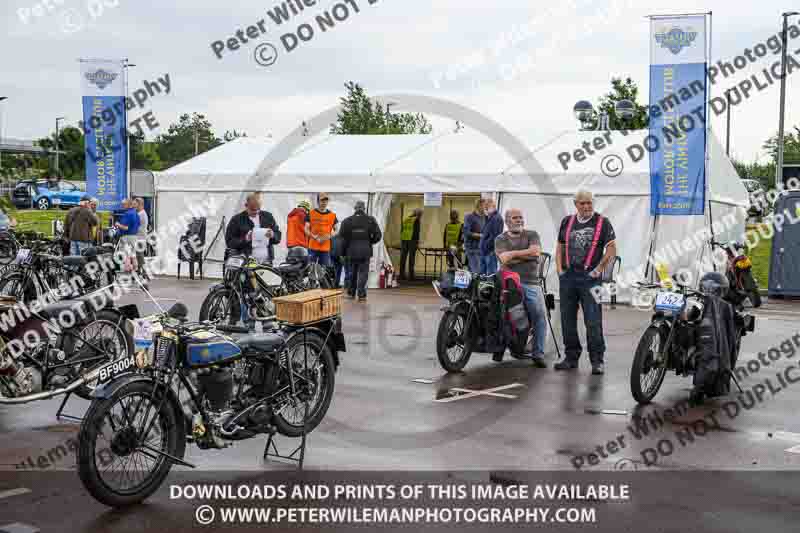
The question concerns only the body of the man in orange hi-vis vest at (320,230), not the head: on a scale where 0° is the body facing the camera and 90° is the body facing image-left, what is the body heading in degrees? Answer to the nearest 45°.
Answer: approximately 0°

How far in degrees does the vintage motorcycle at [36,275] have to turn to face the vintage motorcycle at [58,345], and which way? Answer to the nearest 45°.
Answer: approximately 45° to its left

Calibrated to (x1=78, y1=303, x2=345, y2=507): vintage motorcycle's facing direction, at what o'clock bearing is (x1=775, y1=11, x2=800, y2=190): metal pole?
The metal pole is roughly at 6 o'clock from the vintage motorcycle.

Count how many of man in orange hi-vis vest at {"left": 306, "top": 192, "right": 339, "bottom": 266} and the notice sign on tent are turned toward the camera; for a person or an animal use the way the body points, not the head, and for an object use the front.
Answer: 2

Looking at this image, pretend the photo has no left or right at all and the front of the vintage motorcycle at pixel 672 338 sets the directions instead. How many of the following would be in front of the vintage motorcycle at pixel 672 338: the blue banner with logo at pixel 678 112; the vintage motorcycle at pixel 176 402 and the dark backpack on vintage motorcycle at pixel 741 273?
1

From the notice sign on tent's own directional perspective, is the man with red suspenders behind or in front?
in front

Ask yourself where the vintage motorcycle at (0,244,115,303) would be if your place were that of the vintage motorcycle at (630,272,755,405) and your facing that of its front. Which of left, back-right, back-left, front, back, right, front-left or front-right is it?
front-right

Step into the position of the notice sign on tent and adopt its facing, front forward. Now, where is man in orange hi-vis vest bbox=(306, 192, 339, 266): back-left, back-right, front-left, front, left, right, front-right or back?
front-right

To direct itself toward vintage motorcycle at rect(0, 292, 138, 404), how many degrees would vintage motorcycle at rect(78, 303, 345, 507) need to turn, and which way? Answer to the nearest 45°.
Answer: approximately 90° to its right

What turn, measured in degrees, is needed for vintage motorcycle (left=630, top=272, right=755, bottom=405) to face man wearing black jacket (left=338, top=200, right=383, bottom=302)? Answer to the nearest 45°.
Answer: approximately 90° to its right

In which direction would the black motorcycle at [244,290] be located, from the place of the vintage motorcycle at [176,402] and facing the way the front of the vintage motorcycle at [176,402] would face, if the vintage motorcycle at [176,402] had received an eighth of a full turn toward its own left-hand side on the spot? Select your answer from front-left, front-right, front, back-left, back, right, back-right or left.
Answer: back

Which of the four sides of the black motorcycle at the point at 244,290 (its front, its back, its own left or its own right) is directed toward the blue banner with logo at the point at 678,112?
back

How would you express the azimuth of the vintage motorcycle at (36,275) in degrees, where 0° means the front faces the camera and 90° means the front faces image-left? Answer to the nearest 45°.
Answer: approximately 45°

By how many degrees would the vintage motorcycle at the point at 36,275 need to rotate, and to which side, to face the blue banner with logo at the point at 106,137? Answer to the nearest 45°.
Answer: approximately 135° to its right
